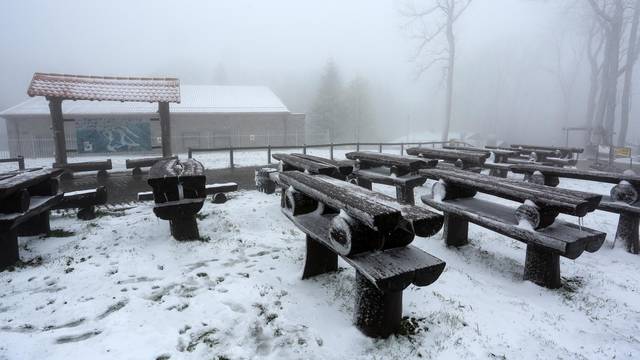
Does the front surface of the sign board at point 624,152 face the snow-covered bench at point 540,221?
yes

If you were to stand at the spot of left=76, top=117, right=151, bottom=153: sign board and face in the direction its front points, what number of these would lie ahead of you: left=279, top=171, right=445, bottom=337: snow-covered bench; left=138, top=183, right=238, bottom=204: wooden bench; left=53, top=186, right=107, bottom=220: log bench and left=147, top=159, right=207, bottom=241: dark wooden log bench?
4

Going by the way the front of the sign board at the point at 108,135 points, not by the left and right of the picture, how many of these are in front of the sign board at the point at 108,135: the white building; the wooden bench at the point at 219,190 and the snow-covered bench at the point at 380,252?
2

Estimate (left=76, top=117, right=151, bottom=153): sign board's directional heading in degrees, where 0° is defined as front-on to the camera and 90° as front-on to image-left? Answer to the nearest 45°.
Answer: approximately 0°

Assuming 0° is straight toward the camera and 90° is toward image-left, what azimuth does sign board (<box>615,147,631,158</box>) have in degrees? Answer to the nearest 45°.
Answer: approximately 0°

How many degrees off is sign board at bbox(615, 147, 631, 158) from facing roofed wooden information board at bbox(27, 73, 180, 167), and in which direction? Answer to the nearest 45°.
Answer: approximately 45° to its right

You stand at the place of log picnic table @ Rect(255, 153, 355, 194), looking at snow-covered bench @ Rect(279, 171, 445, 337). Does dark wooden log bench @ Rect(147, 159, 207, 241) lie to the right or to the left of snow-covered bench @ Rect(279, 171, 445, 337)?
right

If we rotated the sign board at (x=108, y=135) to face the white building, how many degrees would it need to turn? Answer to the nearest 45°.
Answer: approximately 135° to its left

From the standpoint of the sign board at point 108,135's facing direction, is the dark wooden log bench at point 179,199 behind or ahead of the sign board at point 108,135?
ahead

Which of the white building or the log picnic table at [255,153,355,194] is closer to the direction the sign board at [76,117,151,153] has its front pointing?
the log picnic table

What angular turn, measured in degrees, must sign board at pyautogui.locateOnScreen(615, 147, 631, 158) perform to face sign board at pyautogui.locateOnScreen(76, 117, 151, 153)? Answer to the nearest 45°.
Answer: approximately 45° to its right

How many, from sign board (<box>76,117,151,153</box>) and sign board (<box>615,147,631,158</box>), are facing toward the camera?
2

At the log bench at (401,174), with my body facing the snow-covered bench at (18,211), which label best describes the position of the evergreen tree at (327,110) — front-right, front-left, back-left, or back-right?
back-right

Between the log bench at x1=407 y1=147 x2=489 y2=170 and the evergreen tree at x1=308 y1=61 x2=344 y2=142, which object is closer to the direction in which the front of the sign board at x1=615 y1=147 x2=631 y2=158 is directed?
the log bench
